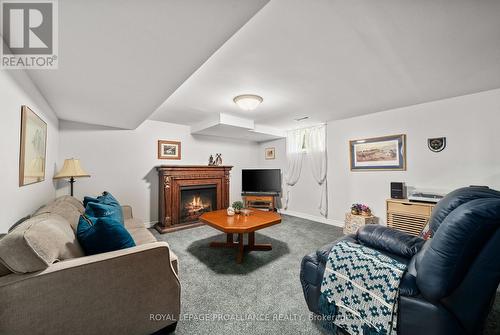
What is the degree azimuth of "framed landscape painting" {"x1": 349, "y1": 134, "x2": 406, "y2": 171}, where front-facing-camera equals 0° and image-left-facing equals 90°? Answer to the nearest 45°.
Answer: approximately 45°

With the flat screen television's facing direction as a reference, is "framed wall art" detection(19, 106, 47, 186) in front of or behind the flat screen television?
in front

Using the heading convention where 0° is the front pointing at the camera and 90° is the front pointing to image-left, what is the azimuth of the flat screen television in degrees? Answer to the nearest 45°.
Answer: approximately 0°

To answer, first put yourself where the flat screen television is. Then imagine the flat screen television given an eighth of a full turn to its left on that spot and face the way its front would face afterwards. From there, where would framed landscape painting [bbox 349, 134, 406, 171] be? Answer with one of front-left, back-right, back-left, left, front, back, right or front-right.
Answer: front

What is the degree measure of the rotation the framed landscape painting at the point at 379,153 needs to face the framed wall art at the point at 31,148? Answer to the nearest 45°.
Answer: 0° — it already faces it

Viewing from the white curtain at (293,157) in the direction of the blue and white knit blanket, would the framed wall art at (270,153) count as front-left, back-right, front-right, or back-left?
back-right

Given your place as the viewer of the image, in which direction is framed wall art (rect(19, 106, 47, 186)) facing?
facing the viewer and to the right of the viewer

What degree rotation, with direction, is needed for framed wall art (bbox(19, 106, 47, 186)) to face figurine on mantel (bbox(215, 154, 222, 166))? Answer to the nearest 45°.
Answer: approximately 45° to its left

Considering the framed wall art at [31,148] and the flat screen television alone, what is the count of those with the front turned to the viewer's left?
0

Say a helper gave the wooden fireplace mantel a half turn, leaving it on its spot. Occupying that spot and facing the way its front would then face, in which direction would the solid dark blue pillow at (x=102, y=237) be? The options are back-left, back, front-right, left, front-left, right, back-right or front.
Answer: back-left

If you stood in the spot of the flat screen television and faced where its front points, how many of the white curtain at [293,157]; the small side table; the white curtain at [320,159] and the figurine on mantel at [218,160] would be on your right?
1

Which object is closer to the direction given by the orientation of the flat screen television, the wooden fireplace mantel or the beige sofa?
the beige sofa

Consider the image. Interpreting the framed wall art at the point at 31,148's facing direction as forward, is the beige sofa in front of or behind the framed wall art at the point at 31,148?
in front

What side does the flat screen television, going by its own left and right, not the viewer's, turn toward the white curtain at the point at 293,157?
left

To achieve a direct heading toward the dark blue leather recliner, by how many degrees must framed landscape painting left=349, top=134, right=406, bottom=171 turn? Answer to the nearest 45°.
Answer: approximately 45° to its left

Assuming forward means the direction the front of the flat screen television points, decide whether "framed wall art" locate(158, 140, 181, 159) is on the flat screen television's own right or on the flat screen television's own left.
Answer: on the flat screen television's own right
